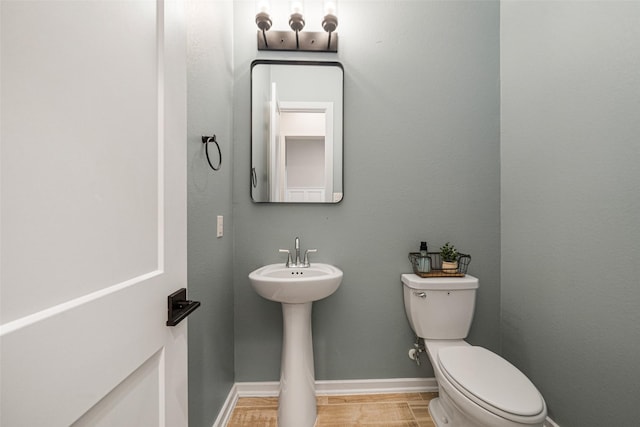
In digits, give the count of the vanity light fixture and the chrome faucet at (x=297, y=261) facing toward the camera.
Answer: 2

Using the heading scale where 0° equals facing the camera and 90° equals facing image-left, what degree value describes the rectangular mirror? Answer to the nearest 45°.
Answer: approximately 0°

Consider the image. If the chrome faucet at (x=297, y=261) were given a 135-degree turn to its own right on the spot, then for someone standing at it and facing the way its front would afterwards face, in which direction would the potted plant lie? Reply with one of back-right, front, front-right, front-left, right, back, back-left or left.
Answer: back-right
